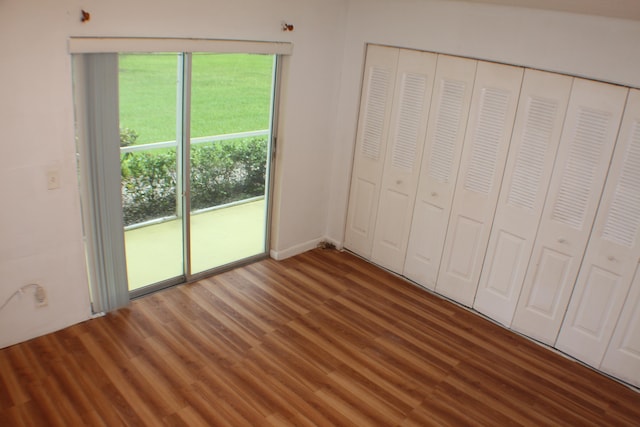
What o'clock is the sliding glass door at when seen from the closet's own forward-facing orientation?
The sliding glass door is roughly at 1 o'clock from the closet.

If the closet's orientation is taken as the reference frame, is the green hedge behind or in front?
in front

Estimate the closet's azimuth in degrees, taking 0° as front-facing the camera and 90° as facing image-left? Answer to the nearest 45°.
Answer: approximately 45°
